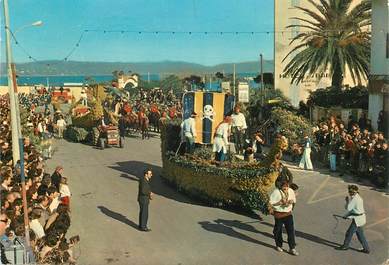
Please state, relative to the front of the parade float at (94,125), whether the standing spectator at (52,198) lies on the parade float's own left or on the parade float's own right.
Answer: on the parade float's own right

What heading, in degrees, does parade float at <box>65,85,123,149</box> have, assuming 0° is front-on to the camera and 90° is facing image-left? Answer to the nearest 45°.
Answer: approximately 315°

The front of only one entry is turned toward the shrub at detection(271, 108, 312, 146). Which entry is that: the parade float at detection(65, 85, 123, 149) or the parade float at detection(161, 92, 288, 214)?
the parade float at detection(65, 85, 123, 149)

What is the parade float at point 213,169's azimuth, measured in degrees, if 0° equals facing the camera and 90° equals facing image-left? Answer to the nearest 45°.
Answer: approximately 315°

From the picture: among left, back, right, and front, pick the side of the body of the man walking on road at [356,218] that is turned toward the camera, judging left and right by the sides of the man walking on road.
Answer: left

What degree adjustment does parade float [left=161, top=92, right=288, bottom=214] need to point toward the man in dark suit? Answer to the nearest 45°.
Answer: approximately 90° to its right

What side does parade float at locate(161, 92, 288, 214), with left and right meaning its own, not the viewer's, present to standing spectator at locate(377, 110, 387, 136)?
left

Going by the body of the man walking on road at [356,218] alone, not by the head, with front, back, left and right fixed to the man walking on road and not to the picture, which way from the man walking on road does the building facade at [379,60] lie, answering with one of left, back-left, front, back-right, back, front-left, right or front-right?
right
